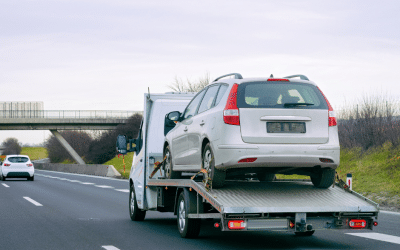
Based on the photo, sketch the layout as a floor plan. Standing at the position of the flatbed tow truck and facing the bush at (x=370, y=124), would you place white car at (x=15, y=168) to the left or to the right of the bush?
left

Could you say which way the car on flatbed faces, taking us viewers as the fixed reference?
facing away from the viewer and to the left of the viewer

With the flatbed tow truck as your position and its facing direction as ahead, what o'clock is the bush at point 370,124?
The bush is roughly at 2 o'clock from the flatbed tow truck.

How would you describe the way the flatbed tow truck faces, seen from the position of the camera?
facing away from the viewer and to the left of the viewer

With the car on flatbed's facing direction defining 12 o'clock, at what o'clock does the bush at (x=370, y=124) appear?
The bush is roughly at 2 o'clock from the car on flatbed.

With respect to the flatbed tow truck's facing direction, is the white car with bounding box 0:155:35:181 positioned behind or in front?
in front
